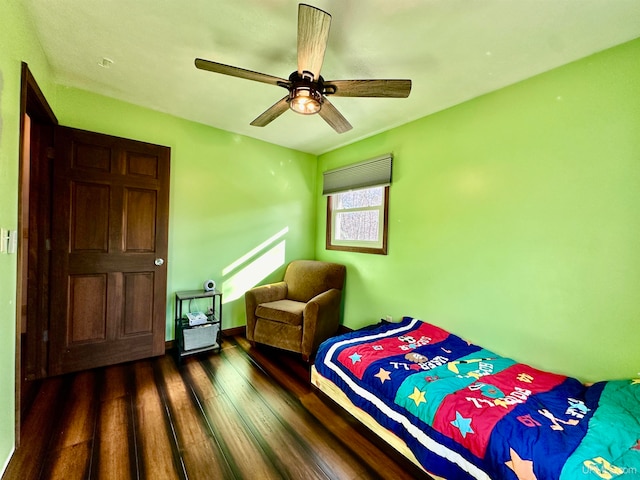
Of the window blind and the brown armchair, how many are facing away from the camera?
0

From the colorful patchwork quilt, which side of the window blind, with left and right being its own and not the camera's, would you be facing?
left

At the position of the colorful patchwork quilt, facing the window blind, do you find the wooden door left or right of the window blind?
left

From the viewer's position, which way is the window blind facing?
facing the viewer and to the left of the viewer

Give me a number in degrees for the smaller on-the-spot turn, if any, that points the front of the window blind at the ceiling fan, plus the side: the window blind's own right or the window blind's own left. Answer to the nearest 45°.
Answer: approximately 45° to the window blind's own left

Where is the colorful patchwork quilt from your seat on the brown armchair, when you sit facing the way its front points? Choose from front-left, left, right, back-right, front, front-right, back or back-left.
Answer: left

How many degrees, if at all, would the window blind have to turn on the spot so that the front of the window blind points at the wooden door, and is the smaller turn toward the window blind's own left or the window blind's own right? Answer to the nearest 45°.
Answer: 0° — it already faces it
